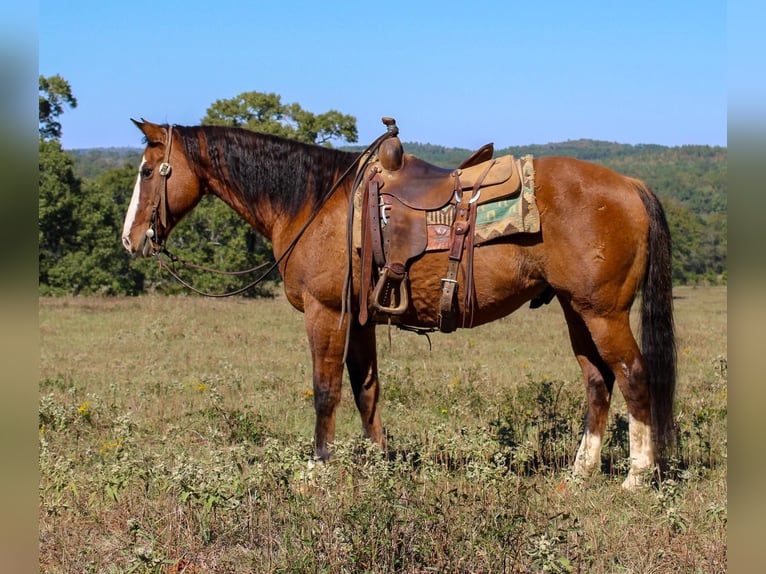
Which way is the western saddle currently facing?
to the viewer's left

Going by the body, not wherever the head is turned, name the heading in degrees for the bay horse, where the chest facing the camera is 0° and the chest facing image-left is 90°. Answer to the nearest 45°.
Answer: approximately 90°

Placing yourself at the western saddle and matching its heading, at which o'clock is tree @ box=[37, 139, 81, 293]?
The tree is roughly at 2 o'clock from the western saddle.

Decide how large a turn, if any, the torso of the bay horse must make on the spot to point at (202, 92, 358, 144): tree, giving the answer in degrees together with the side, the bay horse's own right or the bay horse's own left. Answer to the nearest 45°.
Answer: approximately 90° to the bay horse's own right

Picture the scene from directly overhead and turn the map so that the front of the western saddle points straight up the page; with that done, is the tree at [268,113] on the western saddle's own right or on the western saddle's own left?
on the western saddle's own right
